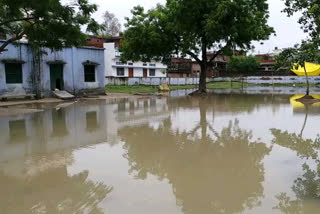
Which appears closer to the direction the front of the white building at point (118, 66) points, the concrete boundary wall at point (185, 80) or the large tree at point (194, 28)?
the large tree

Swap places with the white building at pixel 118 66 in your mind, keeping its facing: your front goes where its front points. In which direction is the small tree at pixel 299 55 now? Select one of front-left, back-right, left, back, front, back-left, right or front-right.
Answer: front

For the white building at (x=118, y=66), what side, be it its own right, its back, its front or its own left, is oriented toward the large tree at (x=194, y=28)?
front

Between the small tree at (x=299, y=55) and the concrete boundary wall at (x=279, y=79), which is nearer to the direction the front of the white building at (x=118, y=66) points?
the small tree

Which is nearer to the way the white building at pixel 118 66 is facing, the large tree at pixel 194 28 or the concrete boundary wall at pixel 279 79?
the large tree

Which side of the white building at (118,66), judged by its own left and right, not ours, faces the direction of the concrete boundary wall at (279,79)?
left

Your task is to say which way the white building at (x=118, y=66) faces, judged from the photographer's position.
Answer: facing the viewer
